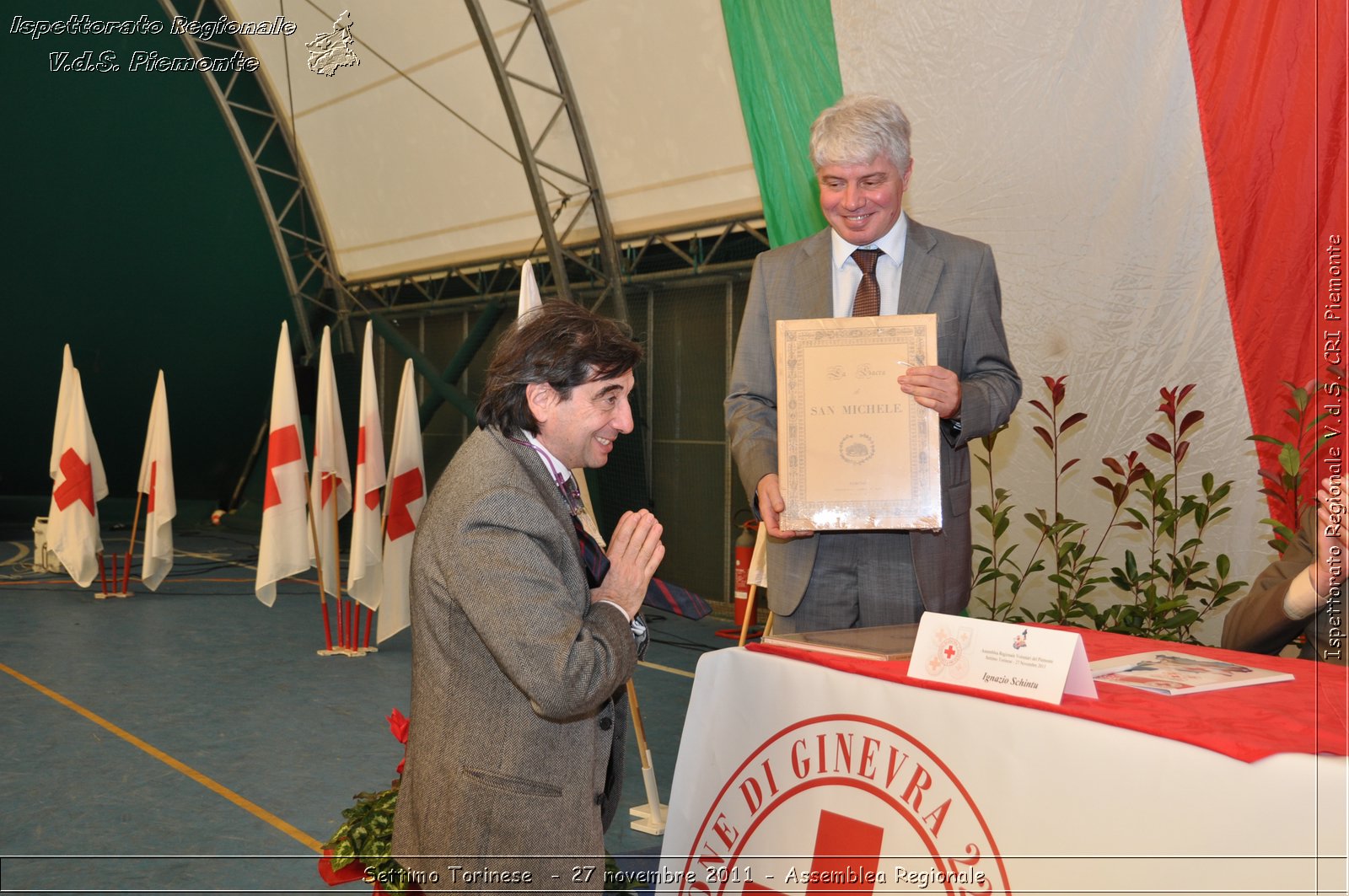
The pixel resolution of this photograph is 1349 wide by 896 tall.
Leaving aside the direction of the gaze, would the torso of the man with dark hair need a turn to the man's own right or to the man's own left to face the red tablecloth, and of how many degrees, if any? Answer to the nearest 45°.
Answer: approximately 45° to the man's own right

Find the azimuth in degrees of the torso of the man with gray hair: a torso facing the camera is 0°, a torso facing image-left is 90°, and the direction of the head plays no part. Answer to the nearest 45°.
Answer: approximately 0°

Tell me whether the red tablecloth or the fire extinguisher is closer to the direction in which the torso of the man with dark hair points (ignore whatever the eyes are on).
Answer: the red tablecloth

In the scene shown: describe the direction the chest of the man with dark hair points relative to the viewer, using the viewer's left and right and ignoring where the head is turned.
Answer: facing to the right of the viewer

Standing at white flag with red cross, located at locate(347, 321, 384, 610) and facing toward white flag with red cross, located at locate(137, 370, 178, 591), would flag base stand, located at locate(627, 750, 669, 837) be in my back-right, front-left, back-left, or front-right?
back-left

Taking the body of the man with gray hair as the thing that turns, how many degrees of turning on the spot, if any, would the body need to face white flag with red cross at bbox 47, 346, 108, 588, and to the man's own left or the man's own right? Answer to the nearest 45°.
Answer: approximately 135° to the man's own right

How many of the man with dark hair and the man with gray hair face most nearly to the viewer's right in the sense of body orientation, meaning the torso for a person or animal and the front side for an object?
1

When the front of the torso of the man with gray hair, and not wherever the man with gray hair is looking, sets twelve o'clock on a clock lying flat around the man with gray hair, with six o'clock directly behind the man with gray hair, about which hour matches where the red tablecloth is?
The red tablecloth is roughly at 11 o'clock from the man with gray hair.

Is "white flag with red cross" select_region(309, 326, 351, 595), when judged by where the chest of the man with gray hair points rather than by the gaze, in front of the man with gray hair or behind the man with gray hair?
behind

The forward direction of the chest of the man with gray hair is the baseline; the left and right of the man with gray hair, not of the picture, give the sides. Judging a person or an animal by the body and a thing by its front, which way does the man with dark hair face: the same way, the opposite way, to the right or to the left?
to the left
